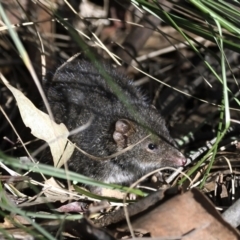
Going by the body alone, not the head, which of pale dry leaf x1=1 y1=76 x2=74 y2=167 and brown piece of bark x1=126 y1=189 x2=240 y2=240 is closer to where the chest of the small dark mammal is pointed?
the brown piece of bark

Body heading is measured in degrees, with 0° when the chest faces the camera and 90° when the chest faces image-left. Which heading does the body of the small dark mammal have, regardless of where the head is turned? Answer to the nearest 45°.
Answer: approximately 270°

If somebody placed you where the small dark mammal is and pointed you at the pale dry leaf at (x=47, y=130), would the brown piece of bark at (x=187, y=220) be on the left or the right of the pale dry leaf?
left
